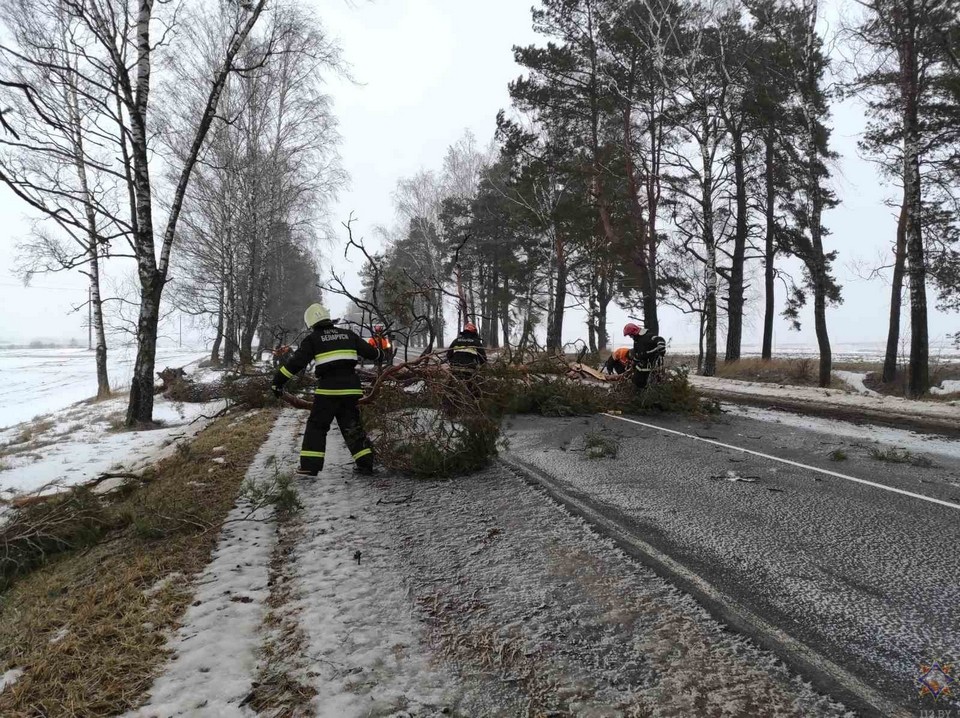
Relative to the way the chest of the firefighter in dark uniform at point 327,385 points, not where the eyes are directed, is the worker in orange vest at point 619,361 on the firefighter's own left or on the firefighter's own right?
on the firefighter's own right

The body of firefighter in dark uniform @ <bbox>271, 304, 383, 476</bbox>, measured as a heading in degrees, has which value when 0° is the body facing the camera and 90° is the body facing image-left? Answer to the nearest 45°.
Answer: approximately 180°

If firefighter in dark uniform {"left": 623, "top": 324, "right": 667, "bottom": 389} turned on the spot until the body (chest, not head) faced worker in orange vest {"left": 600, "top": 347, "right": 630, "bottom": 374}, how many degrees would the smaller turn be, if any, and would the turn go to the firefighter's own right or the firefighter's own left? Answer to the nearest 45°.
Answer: approximately 45° to the firefighter's own right

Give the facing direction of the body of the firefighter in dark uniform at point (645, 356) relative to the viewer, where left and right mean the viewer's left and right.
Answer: facing to the left of the viewer

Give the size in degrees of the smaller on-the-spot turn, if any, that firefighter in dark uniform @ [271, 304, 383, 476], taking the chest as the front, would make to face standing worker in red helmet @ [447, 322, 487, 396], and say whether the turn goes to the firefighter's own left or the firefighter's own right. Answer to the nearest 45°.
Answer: approximately 45° to the firefighter's own right

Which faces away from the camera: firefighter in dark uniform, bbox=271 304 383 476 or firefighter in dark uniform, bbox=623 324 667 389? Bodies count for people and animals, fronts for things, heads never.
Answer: firefighter in dark uniform, bbox=271 304 383 476
